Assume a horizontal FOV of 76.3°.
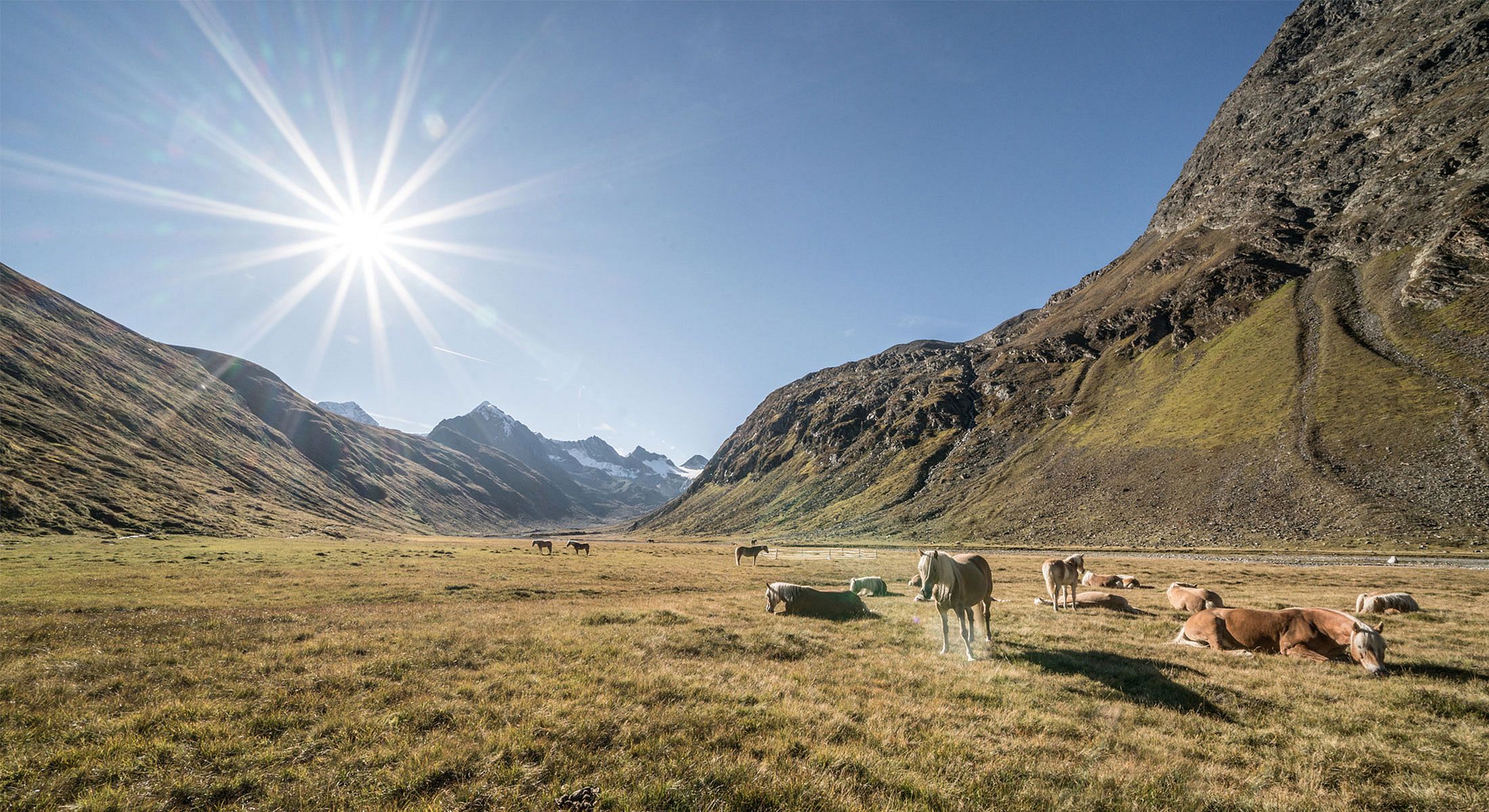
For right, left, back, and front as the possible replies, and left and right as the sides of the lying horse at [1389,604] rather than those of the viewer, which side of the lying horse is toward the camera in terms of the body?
left

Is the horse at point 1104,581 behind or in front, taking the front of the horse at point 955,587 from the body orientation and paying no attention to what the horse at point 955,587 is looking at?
behind

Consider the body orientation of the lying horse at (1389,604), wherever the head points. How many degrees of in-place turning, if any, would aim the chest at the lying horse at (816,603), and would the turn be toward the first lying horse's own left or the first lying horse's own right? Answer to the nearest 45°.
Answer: approximately 45° to the first lying horse's own left

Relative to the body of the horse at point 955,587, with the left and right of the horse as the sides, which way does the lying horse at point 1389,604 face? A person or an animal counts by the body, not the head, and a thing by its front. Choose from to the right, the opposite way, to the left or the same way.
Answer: to the right

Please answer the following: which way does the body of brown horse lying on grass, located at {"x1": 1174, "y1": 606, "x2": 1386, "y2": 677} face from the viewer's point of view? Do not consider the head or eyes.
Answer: to the viewer's right

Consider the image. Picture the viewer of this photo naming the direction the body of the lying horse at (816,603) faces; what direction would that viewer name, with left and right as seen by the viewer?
facing to the left of the viewer

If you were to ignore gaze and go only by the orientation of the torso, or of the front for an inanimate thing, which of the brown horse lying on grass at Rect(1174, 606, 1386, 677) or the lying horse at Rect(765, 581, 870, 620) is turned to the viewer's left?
the lying horse

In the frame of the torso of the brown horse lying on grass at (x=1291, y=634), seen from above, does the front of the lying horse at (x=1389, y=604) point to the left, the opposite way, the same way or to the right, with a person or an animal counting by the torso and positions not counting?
the opposite way

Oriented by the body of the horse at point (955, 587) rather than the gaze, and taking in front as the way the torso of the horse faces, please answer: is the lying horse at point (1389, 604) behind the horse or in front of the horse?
behind

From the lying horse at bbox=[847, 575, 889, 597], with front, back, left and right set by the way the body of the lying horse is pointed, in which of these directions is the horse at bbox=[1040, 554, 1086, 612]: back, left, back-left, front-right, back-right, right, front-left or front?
back-left
